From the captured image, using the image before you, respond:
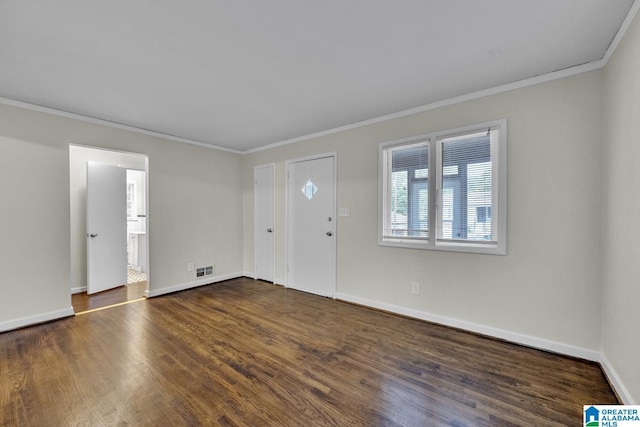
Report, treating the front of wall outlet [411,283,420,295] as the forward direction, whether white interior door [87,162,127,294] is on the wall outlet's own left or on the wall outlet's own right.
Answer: on the wall outlet's own right

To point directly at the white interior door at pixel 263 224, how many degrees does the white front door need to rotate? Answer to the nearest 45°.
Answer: approximately 90° to its right

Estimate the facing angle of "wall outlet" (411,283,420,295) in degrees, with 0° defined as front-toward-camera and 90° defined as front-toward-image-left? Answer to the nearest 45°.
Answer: approximately 0°

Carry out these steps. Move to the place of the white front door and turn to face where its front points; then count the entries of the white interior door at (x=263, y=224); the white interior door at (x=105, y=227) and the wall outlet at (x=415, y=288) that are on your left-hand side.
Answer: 1

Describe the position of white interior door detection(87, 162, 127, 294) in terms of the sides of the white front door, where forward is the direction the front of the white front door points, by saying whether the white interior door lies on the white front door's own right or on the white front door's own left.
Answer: on the white front door's own right

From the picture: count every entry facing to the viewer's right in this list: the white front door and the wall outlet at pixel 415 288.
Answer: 0

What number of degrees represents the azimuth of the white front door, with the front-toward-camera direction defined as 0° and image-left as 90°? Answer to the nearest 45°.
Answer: approximately 45°

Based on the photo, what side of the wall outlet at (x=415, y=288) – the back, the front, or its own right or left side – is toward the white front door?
right

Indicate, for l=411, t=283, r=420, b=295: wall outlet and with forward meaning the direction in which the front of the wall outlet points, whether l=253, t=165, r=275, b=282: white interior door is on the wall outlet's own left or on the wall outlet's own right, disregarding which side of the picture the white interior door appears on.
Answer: on the wall outlet's own right
